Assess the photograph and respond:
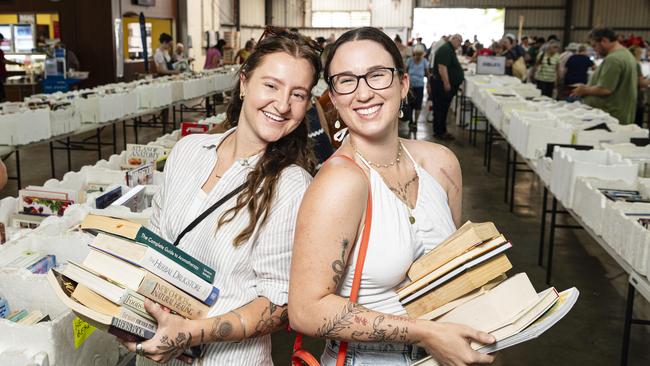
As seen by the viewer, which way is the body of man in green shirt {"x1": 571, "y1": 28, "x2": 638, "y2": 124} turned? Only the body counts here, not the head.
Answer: to the viewer's left

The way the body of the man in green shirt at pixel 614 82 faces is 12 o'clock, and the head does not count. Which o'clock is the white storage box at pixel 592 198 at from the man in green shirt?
The white storage box is roughly at 9 o'clock from the man in green shirt.

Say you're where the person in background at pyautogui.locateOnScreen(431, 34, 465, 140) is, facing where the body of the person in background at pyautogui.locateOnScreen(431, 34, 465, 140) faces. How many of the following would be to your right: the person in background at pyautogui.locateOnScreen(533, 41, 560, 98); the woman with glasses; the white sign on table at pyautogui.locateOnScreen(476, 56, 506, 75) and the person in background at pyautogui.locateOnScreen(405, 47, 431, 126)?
1

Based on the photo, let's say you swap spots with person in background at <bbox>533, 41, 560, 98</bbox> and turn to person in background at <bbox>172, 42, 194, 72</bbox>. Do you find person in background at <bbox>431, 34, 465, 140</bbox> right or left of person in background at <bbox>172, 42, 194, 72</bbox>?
left

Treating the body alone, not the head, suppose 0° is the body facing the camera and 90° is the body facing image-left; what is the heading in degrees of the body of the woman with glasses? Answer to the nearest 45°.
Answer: approximately 315°

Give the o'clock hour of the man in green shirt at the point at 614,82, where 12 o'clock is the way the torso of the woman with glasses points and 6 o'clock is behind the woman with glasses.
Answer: The man in green shirt is roughly at 8 o'clock from the woman with glasses.

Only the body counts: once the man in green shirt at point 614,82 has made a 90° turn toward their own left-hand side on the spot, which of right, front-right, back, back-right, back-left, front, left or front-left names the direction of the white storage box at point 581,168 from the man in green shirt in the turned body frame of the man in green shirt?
front

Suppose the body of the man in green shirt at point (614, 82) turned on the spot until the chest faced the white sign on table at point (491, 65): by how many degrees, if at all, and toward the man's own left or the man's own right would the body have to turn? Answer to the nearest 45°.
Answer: approximately 90° to the man's own right

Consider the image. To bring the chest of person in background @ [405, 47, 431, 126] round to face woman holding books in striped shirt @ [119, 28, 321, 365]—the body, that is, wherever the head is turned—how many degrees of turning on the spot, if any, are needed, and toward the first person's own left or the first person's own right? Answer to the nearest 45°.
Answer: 0° — they already face them

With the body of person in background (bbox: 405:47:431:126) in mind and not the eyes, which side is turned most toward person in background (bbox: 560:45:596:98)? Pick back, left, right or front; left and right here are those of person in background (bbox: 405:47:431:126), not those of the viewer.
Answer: left
